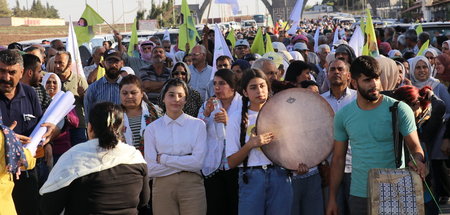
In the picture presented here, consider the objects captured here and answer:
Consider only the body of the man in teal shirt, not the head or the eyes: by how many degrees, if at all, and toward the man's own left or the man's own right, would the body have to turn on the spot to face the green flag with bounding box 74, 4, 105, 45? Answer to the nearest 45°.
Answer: approximately 135° to the man's own right

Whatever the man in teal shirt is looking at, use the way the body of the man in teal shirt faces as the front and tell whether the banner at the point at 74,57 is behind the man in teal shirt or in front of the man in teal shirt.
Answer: behind

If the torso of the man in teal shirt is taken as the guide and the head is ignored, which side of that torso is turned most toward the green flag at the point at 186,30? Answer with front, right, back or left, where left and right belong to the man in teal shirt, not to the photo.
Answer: back

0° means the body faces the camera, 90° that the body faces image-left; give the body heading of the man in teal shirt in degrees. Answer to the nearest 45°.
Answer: approximately 0°
